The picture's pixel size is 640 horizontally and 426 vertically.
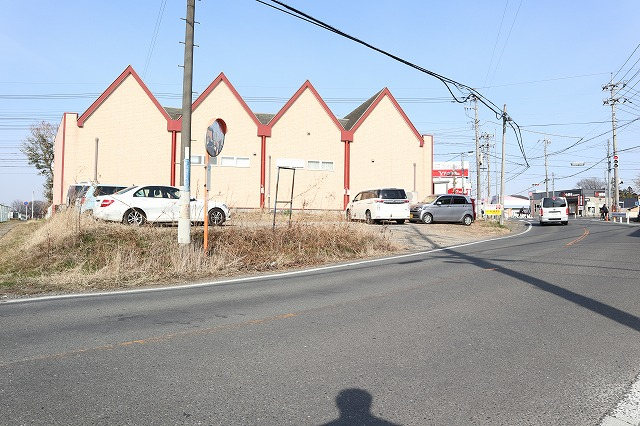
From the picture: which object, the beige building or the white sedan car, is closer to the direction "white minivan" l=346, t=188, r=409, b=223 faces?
the beige building

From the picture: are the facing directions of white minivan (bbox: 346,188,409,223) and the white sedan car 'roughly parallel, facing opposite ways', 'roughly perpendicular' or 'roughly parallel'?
roughly perpendicular

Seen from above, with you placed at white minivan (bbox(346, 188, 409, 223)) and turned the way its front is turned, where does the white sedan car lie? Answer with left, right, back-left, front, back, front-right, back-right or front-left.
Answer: left

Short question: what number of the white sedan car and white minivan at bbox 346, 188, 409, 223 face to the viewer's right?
1

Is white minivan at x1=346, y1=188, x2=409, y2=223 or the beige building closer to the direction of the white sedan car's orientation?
the white minivan

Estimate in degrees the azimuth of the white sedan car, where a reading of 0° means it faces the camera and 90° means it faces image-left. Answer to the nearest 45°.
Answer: approximately 270°

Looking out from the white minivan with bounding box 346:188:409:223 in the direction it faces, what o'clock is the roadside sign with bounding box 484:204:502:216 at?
The roadside sign is roughly at 3 o'clock from the white minivan.

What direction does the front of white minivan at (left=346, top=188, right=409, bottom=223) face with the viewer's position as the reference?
facing away from the viewer and to the left of the viewer
